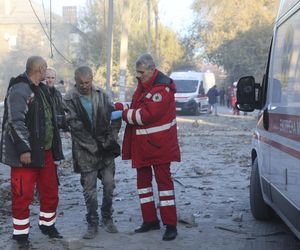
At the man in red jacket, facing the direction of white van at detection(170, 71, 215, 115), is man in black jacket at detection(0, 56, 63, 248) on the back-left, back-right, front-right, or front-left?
back-left

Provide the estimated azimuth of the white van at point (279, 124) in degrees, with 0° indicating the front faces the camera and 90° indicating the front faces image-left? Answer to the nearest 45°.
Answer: approximately 135°

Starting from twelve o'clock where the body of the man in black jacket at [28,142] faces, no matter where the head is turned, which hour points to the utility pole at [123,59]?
The utility pole is roughly at 8 o'clock from the man in black jacket.

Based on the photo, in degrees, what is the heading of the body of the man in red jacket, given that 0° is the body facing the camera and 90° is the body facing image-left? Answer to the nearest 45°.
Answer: approximately 45°

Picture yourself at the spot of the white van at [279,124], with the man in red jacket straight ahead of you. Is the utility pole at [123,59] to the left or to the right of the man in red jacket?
right

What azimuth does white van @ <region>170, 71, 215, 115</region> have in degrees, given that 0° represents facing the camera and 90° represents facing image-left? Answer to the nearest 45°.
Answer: approximately 45°

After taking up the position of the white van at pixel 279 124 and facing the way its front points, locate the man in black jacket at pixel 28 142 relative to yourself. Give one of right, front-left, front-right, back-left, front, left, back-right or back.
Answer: front-left

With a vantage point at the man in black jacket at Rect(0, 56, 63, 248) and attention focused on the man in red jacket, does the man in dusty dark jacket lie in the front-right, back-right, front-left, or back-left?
front-left

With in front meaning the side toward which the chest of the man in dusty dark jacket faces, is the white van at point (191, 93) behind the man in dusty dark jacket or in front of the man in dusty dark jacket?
behind

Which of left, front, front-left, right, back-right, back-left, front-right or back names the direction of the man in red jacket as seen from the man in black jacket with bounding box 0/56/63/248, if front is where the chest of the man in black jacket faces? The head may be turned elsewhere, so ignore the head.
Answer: front-left

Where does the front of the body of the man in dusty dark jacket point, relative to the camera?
toward the camera

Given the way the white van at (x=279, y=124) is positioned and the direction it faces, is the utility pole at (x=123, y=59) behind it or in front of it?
in front

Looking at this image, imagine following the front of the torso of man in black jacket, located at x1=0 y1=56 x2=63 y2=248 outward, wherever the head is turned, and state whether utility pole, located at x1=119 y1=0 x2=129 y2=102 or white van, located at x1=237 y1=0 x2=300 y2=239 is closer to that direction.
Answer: the white van
